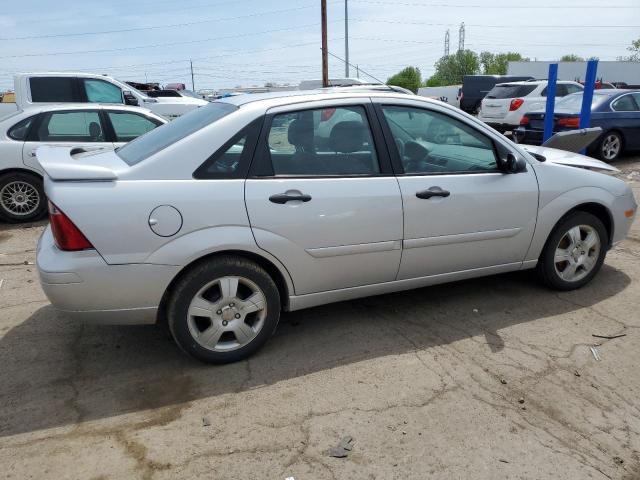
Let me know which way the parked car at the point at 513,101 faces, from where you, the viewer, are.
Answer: facing away from the viewer and to the right of the viewer

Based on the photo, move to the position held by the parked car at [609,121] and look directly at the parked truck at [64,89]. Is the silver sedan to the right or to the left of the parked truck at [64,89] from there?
left

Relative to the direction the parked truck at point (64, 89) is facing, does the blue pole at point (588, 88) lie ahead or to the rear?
ahead

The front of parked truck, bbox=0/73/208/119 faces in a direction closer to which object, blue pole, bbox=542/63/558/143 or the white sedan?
the blue pole

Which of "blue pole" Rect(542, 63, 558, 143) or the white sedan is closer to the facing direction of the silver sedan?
the blue pole

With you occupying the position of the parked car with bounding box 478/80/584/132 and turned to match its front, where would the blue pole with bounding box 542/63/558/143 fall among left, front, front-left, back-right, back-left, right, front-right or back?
back-right

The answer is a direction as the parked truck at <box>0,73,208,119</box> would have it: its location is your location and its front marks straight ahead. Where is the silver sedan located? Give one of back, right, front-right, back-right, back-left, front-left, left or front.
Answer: right

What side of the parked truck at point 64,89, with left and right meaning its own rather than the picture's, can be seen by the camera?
right

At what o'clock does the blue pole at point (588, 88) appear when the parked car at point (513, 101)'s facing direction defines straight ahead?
The blue pole is roughly at 4 o'clock from the parked car.

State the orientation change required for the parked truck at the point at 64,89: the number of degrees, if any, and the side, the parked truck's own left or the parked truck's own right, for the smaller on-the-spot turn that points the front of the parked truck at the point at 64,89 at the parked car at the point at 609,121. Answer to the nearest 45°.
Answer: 0° — it already faces it
